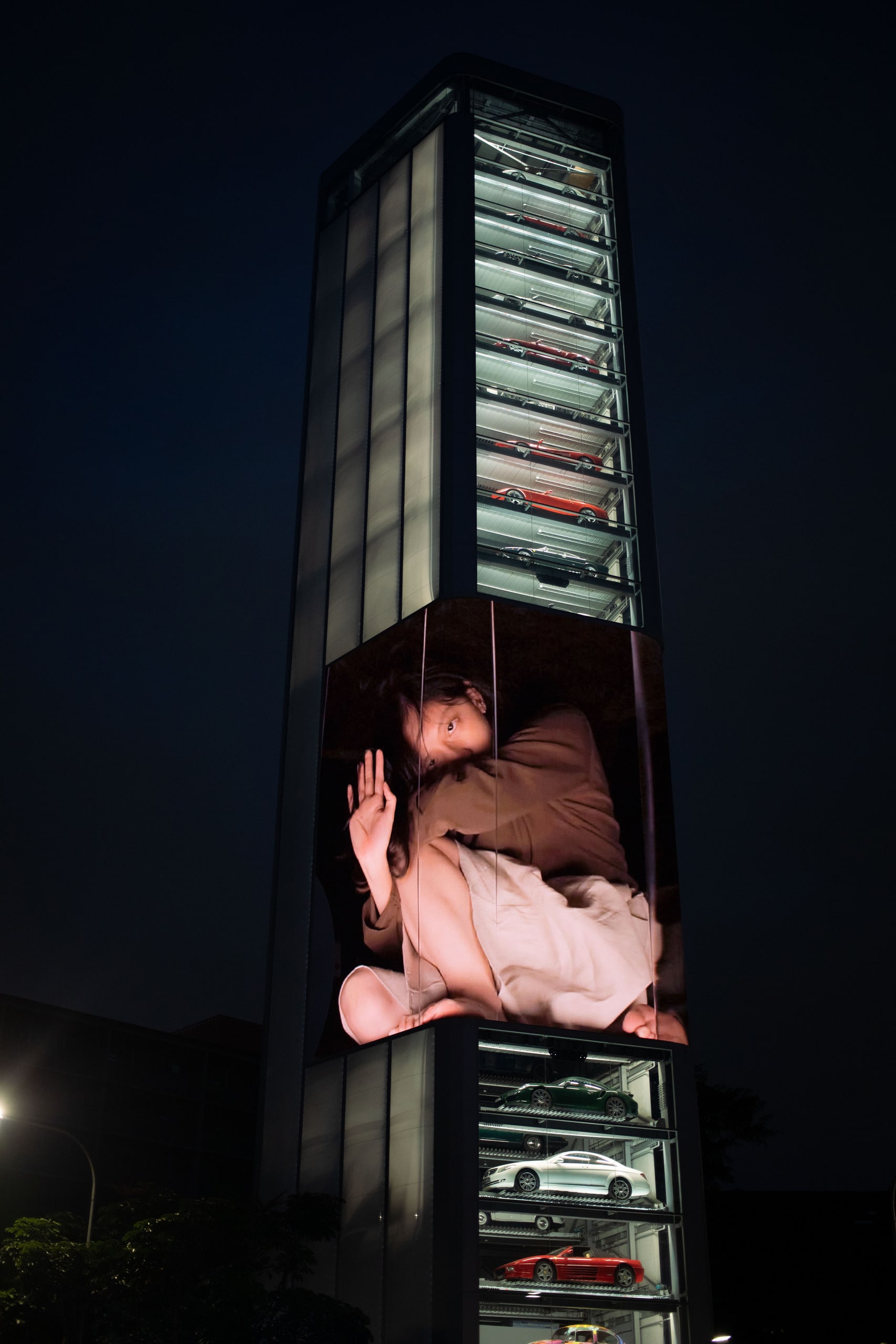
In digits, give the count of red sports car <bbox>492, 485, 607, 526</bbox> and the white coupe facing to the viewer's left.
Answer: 2

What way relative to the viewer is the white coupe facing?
to the viewer's left

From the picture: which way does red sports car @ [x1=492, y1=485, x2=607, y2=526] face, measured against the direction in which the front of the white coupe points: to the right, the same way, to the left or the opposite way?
the same way

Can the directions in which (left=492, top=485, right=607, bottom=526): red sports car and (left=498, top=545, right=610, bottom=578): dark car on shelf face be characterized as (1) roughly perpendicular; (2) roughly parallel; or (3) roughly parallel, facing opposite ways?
roughly parallel

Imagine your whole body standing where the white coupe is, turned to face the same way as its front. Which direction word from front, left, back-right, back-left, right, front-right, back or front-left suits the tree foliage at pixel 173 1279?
front

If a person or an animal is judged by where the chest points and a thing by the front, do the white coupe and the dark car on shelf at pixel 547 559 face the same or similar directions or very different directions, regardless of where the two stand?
same or similar directions

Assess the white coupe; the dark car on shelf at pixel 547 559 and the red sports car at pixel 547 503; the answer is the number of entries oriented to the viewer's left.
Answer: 3

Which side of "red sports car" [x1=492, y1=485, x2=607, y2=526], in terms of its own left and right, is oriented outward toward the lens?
left

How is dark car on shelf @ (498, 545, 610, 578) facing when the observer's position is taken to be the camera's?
facing to the left of the viewer

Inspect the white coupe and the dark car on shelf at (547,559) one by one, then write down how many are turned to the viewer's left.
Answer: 2
